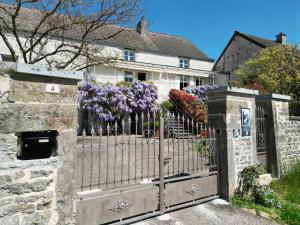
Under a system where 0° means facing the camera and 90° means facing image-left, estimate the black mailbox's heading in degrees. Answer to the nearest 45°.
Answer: approximately 0°

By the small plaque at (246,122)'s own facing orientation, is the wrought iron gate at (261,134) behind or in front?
behind

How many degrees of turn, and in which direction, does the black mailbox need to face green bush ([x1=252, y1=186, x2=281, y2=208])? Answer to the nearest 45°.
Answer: approximately 90° to its left

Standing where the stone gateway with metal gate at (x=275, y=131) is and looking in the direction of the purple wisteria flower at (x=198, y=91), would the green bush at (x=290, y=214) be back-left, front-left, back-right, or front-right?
back-left

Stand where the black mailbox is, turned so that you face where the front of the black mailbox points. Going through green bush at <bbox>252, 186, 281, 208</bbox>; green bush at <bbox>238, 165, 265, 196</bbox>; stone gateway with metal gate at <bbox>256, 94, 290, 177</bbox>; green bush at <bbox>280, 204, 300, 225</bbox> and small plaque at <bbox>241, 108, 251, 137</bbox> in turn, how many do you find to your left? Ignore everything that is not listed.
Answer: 5

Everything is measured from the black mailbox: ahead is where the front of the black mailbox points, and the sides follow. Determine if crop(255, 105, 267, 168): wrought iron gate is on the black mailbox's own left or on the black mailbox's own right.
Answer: on the black mailbox's own left

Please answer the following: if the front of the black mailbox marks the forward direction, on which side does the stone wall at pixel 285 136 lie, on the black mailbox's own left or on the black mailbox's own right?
on the black mailbox's own left

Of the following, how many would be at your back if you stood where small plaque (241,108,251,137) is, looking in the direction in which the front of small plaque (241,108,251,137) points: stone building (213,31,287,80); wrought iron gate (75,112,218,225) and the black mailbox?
1

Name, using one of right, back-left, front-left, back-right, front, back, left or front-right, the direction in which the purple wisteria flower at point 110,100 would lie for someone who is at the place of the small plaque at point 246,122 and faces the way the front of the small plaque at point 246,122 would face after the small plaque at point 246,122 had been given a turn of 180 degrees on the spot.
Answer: front-left

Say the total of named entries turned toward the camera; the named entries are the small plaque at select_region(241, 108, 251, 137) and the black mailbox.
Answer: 2

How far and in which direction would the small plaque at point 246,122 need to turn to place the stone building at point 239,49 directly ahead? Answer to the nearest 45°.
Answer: approximately 180°

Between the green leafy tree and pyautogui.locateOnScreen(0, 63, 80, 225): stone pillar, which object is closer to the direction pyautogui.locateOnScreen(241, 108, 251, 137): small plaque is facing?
the stone pillar

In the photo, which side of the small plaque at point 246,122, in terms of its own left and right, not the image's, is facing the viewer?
front
